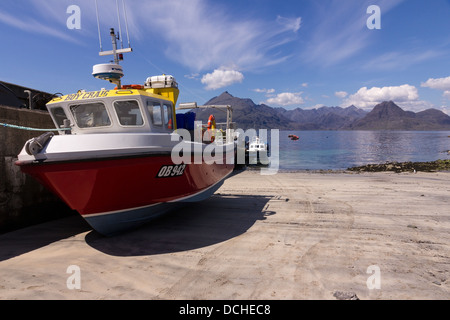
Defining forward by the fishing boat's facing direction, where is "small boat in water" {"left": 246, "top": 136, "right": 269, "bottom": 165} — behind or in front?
behind

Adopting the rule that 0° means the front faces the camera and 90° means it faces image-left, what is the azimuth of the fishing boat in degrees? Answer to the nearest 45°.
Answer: approximately 45°
